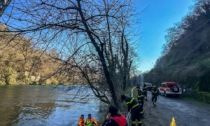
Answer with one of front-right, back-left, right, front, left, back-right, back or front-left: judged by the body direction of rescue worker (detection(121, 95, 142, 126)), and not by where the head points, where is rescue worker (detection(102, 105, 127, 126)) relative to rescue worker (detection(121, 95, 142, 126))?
left

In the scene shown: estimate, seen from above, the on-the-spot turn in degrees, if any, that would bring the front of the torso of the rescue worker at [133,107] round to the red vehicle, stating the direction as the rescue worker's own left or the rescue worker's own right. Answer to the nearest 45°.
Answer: approximately 90° to the rescue worker's own right
